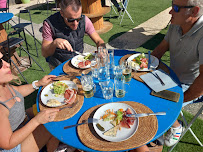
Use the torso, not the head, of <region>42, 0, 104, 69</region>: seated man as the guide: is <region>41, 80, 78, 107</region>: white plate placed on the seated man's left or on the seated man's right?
on the seated man's right

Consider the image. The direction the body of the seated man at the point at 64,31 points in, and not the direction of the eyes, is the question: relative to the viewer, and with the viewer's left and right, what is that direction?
facing the viewer and to the right of the viewer

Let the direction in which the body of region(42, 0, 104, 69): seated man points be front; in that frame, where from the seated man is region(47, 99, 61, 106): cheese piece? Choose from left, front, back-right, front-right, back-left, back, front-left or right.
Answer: front-right

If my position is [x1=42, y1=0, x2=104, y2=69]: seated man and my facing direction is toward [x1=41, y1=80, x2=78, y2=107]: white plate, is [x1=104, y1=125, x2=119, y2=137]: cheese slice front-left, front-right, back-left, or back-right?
front-left

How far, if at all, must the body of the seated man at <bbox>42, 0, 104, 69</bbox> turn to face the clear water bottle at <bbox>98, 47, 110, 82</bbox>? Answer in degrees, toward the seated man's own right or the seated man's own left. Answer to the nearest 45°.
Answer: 0° — they already face it

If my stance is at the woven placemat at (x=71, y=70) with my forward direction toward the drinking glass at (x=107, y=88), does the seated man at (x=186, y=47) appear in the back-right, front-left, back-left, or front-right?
front-left

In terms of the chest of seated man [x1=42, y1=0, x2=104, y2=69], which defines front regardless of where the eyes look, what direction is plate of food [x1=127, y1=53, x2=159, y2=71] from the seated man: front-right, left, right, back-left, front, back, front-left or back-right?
front

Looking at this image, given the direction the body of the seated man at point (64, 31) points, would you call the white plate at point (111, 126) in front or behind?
in front

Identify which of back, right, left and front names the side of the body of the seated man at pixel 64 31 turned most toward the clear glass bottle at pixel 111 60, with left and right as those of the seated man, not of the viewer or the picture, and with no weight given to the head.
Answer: front

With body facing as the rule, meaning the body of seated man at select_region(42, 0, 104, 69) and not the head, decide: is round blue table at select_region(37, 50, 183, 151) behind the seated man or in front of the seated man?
in front

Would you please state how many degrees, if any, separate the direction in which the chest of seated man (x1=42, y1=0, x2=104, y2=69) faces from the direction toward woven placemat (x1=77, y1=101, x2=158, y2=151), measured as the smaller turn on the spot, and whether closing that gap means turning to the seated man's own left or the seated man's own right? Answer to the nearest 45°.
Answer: approximately 45° to the seated man's own right

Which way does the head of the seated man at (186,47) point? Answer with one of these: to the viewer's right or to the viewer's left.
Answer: to the viewer's left
